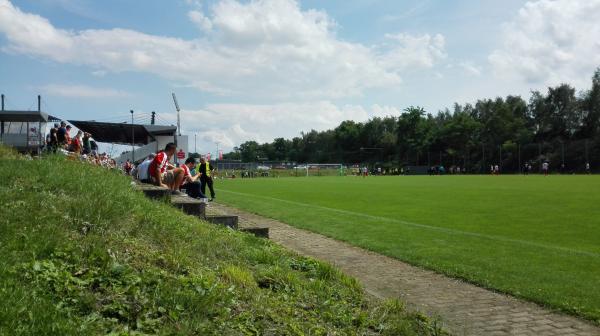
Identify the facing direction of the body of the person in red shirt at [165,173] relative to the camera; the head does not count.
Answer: to the viewer's right
